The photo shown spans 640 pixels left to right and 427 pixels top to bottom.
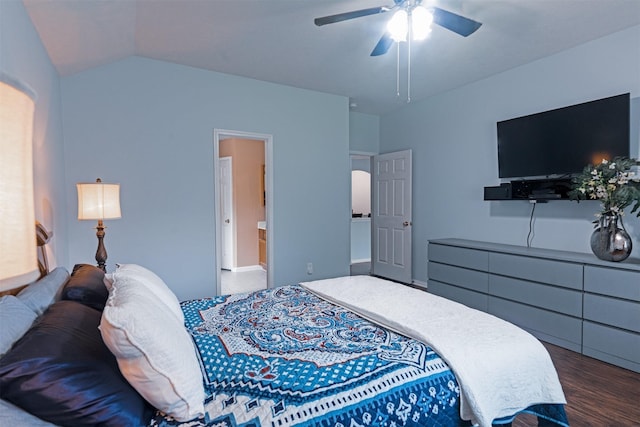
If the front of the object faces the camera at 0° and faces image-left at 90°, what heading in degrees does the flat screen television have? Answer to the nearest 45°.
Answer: approximately 45°

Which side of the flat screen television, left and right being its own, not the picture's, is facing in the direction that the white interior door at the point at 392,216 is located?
right

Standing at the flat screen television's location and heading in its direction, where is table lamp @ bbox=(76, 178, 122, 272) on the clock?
The table lamp is roughly at 12 o'clock from the flat screen television.

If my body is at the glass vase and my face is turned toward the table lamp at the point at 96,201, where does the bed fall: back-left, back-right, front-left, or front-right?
front-left

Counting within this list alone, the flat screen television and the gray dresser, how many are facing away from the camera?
0

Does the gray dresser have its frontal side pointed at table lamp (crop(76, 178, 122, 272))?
yes

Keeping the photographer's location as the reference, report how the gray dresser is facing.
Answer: facing the viewer and to the left of the viewer

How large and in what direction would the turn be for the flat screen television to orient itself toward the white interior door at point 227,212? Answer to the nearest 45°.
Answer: approximately 45° to its right

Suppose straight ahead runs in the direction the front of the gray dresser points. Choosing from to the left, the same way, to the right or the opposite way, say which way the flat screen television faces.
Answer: the same way

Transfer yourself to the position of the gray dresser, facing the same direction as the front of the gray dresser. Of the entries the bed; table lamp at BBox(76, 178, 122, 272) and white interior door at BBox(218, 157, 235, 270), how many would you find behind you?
0

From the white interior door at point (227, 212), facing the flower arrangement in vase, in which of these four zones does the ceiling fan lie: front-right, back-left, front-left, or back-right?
front-right

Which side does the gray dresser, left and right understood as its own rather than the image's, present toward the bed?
front

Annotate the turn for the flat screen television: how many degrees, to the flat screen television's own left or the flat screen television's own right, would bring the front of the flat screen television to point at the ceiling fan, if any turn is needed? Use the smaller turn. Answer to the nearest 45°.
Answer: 0° — it already faces it
